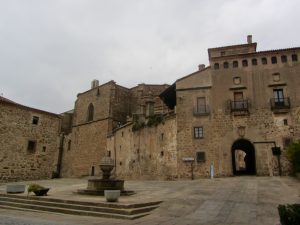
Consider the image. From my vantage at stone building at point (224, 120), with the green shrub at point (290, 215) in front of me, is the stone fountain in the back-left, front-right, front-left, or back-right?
front-right

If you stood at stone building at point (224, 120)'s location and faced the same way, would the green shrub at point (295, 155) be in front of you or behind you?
in front

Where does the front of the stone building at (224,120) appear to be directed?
toward the camera

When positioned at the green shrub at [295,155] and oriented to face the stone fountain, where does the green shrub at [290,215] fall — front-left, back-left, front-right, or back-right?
front-left

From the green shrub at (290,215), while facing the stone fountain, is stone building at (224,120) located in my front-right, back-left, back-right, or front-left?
front-right

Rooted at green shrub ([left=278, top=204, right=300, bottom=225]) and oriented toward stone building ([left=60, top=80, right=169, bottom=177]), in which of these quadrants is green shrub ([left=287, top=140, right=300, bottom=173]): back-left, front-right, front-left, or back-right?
front-right

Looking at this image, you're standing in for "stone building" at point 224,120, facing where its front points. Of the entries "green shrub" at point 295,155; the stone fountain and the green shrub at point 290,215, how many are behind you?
0

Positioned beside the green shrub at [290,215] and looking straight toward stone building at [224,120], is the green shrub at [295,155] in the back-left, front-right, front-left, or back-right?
front-right

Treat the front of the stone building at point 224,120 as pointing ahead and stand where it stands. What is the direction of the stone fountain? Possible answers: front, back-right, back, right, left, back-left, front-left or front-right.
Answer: front-right

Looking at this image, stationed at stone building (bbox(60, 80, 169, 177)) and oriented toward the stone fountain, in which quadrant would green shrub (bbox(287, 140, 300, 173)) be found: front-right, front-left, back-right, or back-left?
front-left
